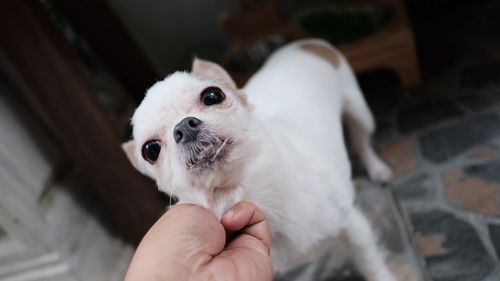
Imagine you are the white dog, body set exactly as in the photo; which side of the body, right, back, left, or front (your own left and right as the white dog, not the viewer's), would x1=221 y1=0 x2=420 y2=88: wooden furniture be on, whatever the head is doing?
back

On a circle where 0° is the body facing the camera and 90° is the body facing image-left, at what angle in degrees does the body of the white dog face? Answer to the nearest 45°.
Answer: approximately 45°

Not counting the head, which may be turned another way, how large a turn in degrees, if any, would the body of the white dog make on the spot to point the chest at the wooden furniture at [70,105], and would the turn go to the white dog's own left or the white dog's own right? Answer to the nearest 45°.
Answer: approximately 90° to the white dog's own right
